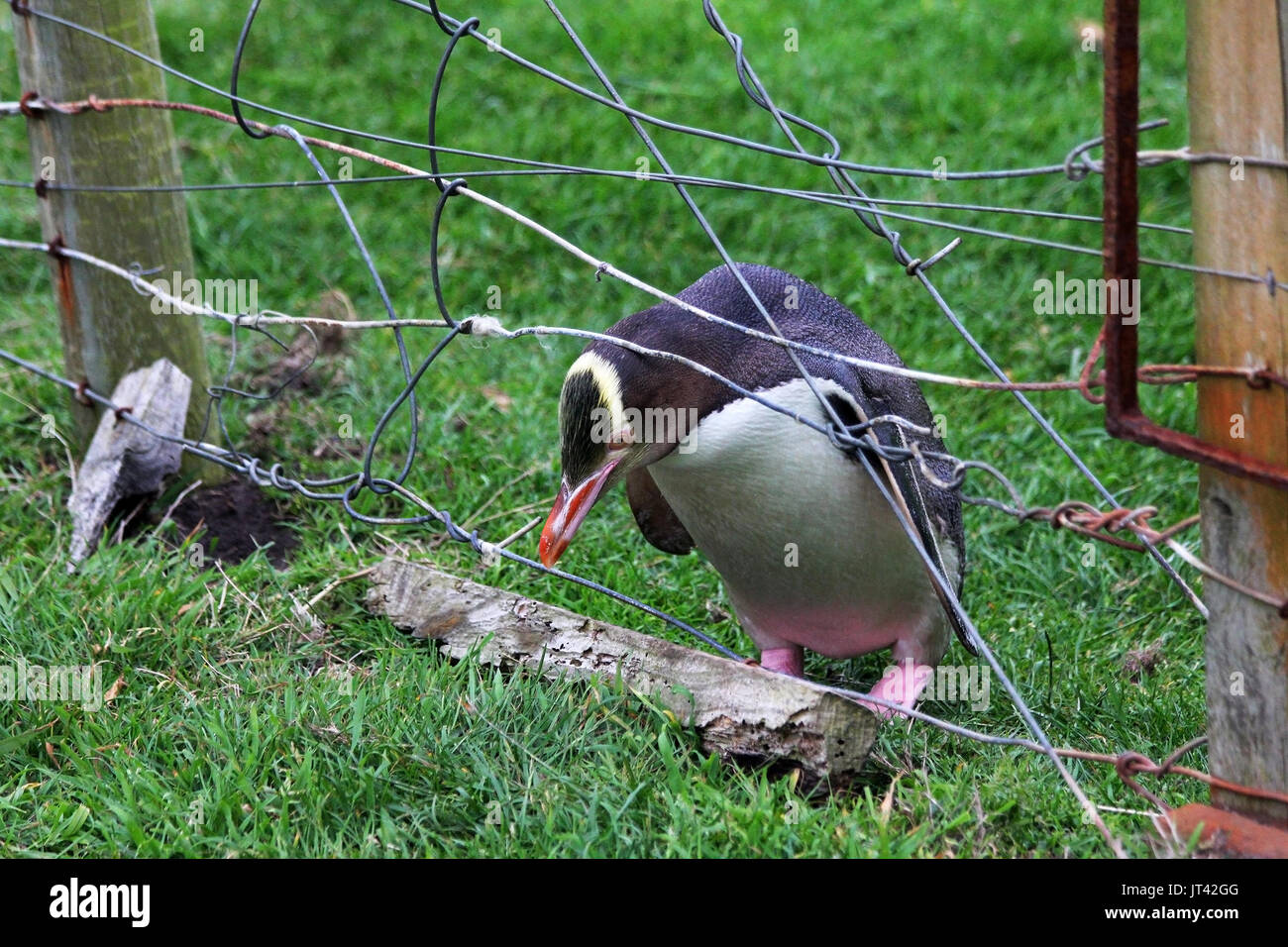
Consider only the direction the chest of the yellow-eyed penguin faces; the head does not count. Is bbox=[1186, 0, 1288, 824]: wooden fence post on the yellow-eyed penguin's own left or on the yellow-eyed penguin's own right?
on the yellow-eyed penguin's own left

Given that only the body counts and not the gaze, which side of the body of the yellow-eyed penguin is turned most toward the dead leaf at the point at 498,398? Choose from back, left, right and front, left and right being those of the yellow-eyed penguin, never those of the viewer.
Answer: right

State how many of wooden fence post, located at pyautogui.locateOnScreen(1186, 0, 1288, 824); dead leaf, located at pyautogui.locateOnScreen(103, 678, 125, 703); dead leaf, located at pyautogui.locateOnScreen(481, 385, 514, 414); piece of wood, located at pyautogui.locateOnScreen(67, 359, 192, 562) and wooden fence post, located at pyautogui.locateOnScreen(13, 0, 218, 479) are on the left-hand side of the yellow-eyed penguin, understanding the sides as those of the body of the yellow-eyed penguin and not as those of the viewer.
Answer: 1

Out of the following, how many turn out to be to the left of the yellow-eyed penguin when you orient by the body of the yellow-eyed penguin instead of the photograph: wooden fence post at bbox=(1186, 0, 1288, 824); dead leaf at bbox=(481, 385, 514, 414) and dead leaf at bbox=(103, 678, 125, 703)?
1

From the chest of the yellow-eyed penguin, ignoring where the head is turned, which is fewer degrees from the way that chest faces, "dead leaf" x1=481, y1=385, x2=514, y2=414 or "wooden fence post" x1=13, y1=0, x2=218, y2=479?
the wooden fence post

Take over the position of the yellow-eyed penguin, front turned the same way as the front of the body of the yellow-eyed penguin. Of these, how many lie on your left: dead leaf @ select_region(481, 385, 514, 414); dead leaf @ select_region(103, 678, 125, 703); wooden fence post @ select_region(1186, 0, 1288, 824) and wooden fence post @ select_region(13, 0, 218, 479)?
1

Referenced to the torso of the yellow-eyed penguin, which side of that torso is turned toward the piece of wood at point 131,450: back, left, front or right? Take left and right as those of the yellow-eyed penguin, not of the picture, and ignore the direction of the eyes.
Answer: right

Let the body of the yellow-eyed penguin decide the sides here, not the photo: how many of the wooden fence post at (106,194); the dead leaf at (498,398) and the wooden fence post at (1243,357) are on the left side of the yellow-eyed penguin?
1

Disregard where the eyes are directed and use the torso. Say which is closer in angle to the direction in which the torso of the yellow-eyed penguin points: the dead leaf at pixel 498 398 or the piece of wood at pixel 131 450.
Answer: the piece of wood

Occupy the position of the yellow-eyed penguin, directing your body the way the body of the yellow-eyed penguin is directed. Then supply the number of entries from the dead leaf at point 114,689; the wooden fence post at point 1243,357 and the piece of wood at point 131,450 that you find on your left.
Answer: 1

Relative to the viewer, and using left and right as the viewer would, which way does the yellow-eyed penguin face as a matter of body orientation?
facing the viewer and to the left of the viewer

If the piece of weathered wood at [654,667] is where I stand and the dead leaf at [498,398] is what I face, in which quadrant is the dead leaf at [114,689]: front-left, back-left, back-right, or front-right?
front-left
